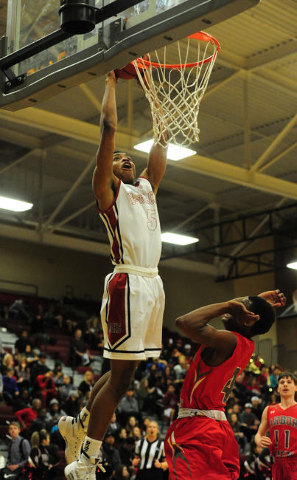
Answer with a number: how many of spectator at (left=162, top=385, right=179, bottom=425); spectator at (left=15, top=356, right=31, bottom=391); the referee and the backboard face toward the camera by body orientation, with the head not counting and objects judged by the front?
3

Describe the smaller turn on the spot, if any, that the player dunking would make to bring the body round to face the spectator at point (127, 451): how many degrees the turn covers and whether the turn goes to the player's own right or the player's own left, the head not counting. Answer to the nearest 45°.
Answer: approximately 135° to the player's own left

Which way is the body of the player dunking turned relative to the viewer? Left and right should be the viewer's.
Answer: facing the viewer and to the right of the viewer

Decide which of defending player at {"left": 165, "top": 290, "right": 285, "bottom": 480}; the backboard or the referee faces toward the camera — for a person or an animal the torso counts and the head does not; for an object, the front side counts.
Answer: the referee

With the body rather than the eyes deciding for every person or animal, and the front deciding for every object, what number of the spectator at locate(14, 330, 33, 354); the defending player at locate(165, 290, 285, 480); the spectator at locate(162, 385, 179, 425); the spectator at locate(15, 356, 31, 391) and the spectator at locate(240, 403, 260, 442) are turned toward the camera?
4

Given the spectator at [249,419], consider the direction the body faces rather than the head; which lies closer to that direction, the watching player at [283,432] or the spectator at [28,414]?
the watching player

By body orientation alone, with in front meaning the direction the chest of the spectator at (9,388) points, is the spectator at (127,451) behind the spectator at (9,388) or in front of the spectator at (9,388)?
in front

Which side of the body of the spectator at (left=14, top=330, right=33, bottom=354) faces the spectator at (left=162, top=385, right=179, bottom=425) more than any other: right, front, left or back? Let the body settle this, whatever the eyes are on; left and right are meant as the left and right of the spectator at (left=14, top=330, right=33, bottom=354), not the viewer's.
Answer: left

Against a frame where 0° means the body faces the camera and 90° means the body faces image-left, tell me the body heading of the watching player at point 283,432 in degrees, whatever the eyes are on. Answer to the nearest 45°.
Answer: approximately 0°
